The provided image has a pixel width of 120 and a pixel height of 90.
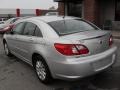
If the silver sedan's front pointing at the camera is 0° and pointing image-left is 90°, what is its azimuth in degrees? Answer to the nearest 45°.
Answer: approximately 135°
